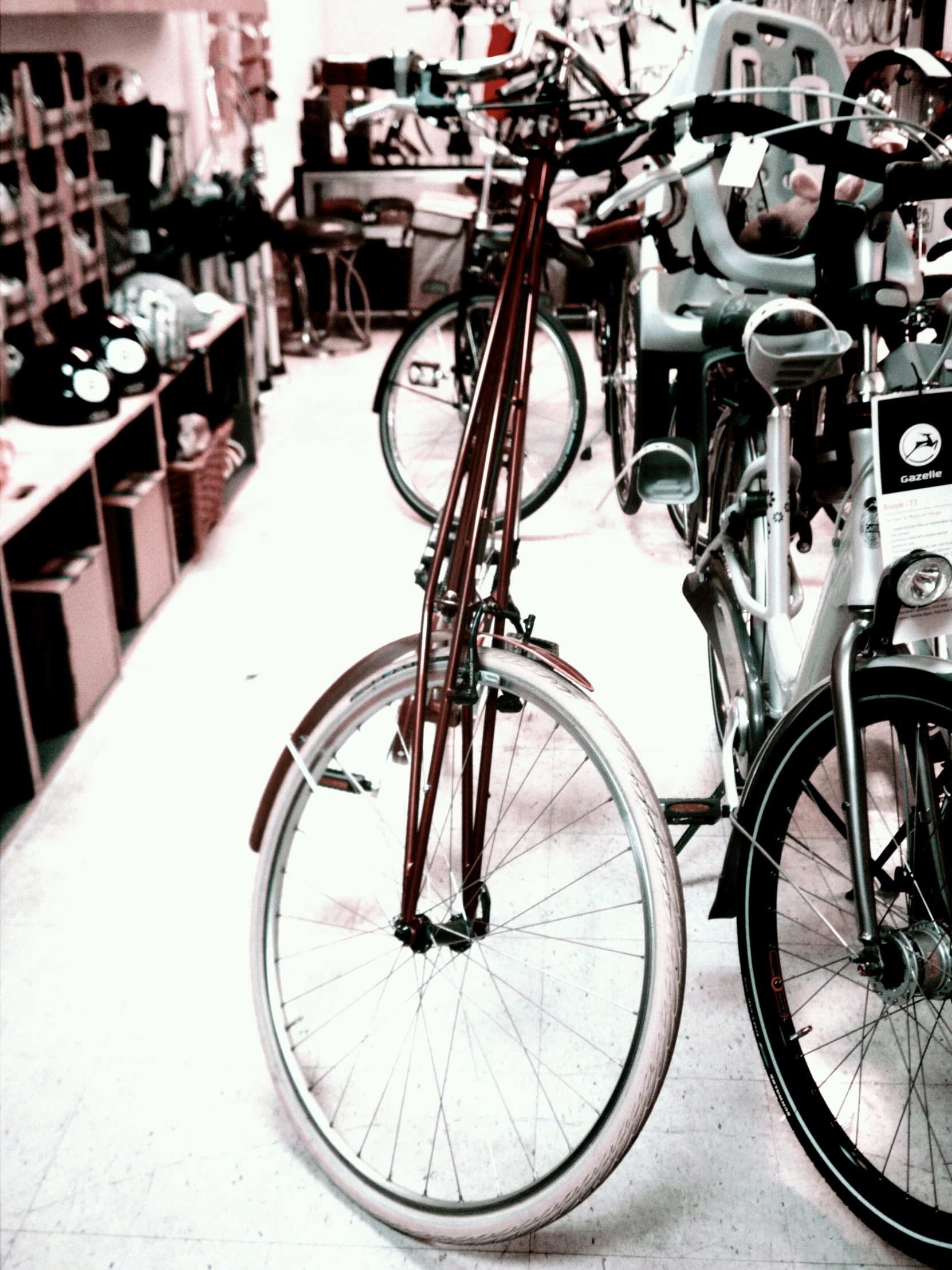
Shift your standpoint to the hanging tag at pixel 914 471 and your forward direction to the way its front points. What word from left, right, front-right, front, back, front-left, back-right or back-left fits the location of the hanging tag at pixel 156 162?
back-right

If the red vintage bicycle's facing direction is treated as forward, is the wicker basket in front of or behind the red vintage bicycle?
behind

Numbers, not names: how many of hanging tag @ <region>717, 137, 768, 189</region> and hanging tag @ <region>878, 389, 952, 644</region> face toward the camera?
2

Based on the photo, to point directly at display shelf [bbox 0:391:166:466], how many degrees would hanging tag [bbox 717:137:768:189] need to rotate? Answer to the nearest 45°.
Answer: approximately 135° to its right

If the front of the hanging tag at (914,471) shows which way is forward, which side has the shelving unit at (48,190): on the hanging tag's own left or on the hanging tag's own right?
on the hanging tag's own right

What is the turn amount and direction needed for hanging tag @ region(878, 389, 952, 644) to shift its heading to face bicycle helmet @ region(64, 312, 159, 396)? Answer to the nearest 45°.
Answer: approximately 135° to its right

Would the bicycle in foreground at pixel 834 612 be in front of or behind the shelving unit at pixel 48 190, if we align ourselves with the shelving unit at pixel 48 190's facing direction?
in front

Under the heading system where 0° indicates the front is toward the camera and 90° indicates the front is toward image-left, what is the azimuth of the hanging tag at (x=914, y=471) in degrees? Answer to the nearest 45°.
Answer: approximately 0°

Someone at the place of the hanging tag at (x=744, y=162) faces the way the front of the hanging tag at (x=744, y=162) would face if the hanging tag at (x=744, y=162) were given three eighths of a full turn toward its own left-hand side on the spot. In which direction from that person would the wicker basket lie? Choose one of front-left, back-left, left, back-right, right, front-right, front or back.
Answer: left
